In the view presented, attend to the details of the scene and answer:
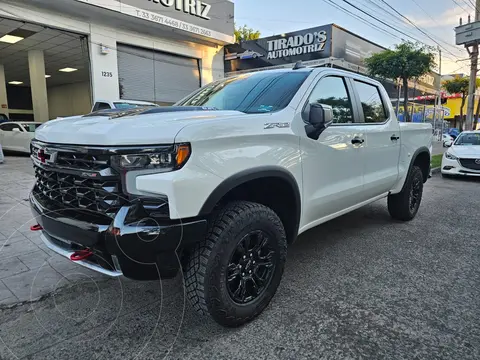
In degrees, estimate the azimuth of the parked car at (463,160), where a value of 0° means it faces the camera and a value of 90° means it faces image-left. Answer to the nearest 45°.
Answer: approximately 0°

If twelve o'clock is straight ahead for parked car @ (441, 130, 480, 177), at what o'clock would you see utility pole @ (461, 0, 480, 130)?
The utility pole is roughly at 6 o'clock from the parked car.

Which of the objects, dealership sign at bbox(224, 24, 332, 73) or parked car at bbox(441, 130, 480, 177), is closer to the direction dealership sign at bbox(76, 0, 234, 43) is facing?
the parked car

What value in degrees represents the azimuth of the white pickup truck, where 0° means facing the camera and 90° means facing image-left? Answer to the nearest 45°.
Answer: approximately 45°

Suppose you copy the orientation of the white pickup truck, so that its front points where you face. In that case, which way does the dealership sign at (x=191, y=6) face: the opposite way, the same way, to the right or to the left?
to the left

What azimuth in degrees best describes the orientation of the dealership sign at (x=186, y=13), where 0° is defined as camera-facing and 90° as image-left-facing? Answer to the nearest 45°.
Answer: approximately 315°

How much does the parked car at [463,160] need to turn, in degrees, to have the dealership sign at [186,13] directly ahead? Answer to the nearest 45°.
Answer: approximately 90° to its right

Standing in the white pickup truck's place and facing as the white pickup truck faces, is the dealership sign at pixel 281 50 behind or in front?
behind
